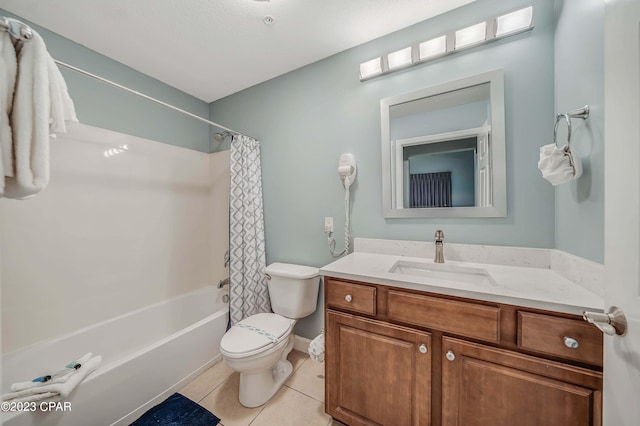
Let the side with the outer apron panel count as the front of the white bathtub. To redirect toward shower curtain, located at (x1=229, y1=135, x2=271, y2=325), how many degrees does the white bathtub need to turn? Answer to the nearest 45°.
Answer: approximately 45° to its left

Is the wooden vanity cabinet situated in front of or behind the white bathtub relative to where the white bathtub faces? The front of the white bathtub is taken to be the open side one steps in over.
in front

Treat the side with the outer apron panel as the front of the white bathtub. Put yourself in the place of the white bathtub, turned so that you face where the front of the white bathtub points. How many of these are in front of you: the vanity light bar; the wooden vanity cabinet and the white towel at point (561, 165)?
3

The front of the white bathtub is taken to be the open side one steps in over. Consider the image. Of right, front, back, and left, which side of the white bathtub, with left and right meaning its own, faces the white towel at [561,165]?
front

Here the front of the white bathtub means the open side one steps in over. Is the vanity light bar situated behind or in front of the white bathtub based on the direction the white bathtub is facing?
in front

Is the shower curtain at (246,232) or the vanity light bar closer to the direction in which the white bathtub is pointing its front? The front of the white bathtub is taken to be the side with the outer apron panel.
the vanity light bar

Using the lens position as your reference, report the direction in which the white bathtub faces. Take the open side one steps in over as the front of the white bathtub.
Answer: facing the viewer and to the right of the viewer
